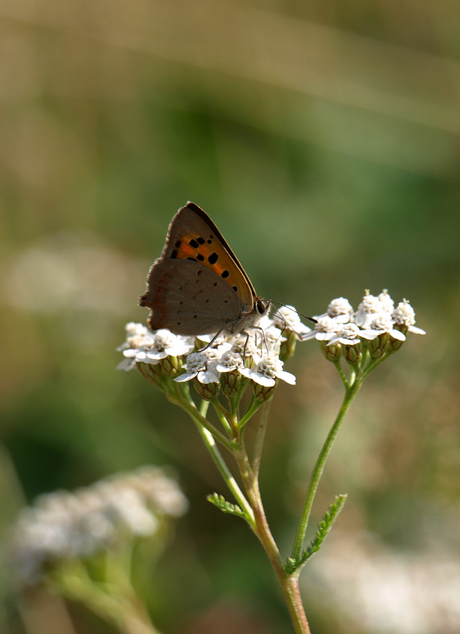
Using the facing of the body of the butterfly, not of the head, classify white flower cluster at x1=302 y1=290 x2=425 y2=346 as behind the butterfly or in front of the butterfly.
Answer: in front

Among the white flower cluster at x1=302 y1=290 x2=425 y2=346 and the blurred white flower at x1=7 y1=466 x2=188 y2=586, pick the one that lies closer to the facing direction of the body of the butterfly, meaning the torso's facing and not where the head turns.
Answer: the white flower cluster

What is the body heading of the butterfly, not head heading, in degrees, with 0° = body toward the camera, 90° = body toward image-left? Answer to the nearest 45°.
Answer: approximately 270°
